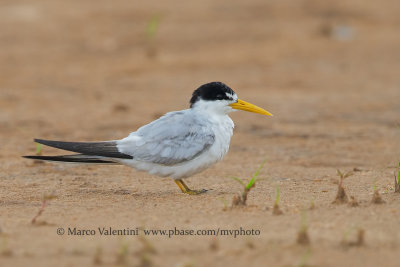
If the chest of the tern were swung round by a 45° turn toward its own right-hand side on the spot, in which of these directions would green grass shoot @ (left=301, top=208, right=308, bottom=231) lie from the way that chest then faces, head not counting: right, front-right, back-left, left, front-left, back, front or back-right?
front

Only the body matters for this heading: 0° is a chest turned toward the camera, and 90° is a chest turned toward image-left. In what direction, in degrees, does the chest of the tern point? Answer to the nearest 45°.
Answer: approximately 270°
